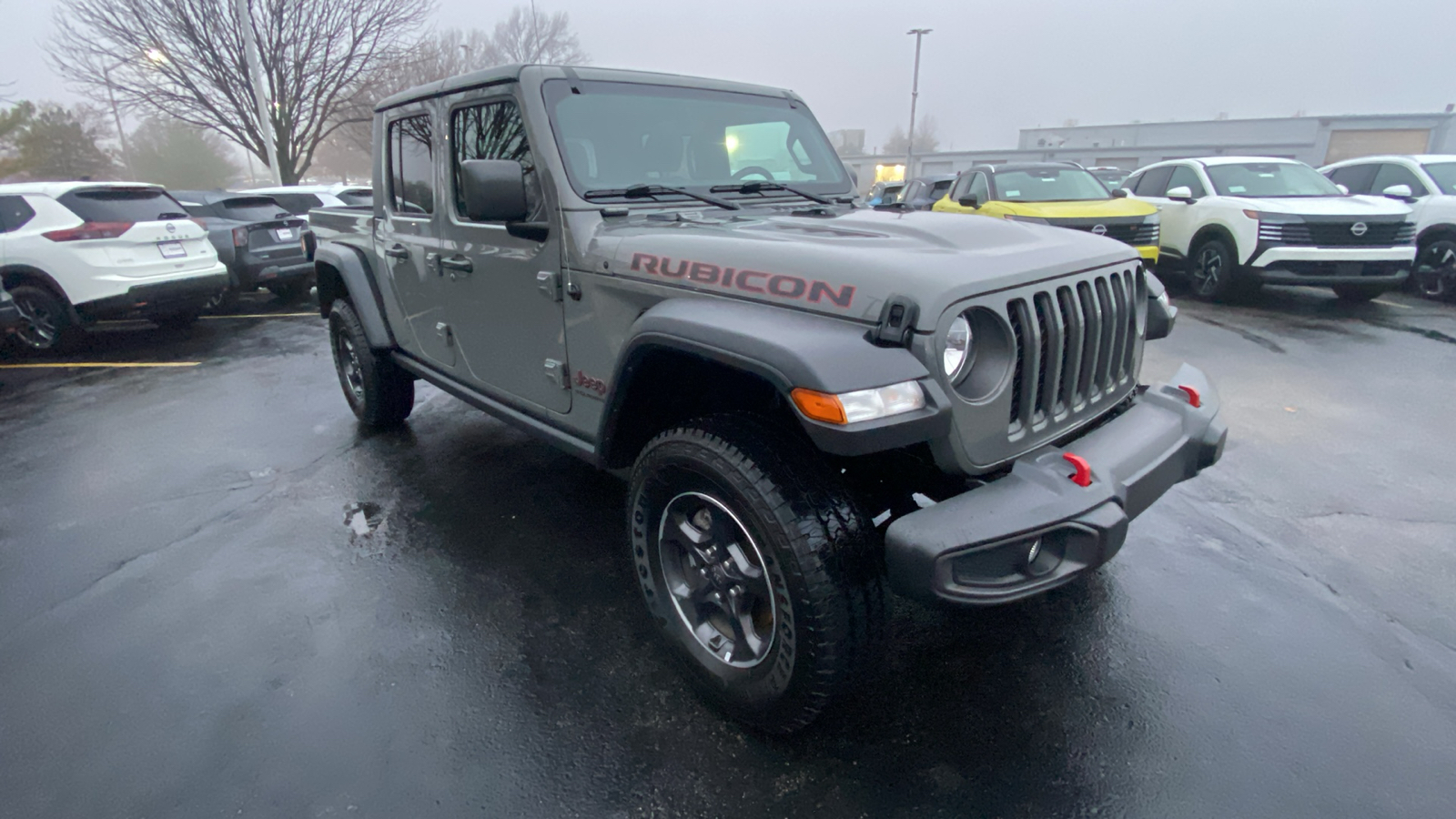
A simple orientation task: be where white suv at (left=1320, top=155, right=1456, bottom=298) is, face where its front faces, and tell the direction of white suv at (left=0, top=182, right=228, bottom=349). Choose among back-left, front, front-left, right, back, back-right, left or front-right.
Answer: right

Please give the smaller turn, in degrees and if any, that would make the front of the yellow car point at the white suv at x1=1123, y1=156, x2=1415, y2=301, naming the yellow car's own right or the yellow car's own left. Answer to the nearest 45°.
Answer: approximately 45° to the yellow car's own left

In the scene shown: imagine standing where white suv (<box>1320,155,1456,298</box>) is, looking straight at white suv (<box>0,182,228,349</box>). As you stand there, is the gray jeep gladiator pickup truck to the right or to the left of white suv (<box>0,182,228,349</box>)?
left

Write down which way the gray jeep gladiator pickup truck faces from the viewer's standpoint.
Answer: facing the viewer and to the right of the viewer

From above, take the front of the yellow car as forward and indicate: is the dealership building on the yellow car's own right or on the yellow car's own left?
on the yellow car's own left

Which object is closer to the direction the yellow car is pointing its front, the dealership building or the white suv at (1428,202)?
the white suv

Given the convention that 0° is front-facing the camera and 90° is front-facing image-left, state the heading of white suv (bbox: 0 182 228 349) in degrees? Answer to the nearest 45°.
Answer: approximately 135°

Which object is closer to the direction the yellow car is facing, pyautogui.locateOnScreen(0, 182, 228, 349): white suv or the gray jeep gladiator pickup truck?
the gray jeep gladiator pickup truck

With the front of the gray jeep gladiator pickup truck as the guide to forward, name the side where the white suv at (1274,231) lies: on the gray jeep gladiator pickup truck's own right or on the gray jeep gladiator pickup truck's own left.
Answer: on the gray jeep gladiator pickup truck's own left

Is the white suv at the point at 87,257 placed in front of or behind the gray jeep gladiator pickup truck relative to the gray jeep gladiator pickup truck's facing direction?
behind

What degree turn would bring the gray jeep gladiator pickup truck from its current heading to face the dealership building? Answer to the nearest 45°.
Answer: approximately 90° to its left

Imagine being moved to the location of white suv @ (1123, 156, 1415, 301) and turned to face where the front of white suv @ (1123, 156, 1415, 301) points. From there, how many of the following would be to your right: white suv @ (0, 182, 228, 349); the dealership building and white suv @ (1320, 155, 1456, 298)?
1

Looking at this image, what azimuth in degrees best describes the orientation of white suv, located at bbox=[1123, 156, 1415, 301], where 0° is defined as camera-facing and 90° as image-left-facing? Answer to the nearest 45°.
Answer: approximately 315°

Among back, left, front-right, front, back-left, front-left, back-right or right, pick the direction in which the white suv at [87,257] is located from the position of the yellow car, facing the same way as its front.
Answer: right
